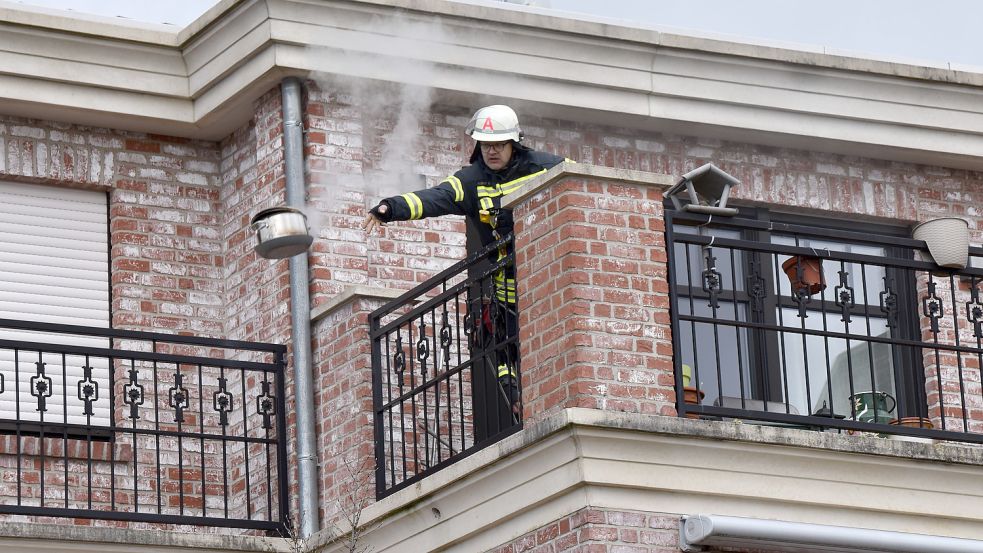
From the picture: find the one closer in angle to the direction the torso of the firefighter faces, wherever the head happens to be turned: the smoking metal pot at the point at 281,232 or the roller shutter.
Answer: the smoking metal pot

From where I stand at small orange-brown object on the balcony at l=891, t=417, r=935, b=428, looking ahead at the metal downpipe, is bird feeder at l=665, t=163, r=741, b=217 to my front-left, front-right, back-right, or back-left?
front-left

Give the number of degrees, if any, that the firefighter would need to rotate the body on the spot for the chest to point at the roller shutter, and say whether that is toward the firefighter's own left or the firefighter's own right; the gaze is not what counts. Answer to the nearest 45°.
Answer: approximately 90° to the firefighter's own right

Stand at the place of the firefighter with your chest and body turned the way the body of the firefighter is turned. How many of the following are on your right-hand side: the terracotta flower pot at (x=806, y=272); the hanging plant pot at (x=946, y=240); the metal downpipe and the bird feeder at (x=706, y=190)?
1

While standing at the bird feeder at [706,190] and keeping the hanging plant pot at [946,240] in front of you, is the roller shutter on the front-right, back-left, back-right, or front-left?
back-left

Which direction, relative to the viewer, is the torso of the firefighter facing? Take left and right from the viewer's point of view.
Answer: facing the viewer and to the left of the viewer

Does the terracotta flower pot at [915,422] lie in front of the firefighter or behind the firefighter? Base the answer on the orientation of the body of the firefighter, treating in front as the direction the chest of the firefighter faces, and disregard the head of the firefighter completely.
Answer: behind

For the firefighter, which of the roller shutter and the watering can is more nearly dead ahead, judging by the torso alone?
the roller shutter

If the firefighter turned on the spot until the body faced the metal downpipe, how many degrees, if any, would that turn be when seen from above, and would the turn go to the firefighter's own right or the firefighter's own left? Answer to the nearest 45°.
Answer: approximately 90° to the firefighter's own right

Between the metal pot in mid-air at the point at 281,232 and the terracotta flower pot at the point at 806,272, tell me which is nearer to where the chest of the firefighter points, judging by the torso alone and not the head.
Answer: the metal pot in mid-air

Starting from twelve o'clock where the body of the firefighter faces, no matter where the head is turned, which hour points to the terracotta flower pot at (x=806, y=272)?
The terracotta flower pot is roughly at 8 o'clock from the firefighter.

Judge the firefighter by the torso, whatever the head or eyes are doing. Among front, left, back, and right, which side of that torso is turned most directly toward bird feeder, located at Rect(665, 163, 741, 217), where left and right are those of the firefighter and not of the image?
left
